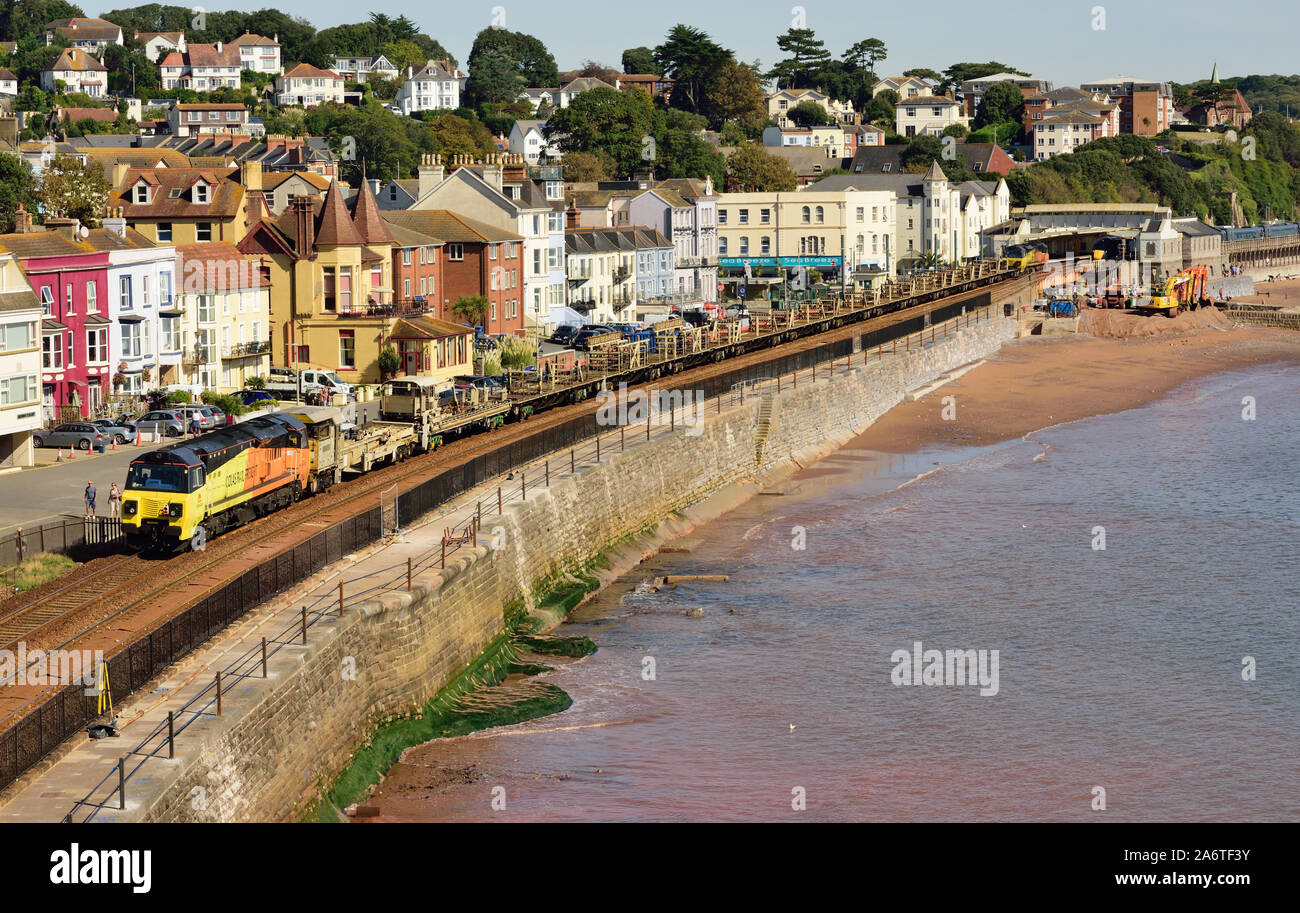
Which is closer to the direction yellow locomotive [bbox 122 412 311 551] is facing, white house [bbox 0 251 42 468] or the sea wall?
the sea wall

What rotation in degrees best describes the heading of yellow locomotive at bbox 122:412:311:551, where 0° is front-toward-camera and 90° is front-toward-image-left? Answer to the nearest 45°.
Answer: approximately 45°

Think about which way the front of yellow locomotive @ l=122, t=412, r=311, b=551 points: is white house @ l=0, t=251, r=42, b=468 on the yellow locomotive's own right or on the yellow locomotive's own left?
on the yellow locomotive's own right
